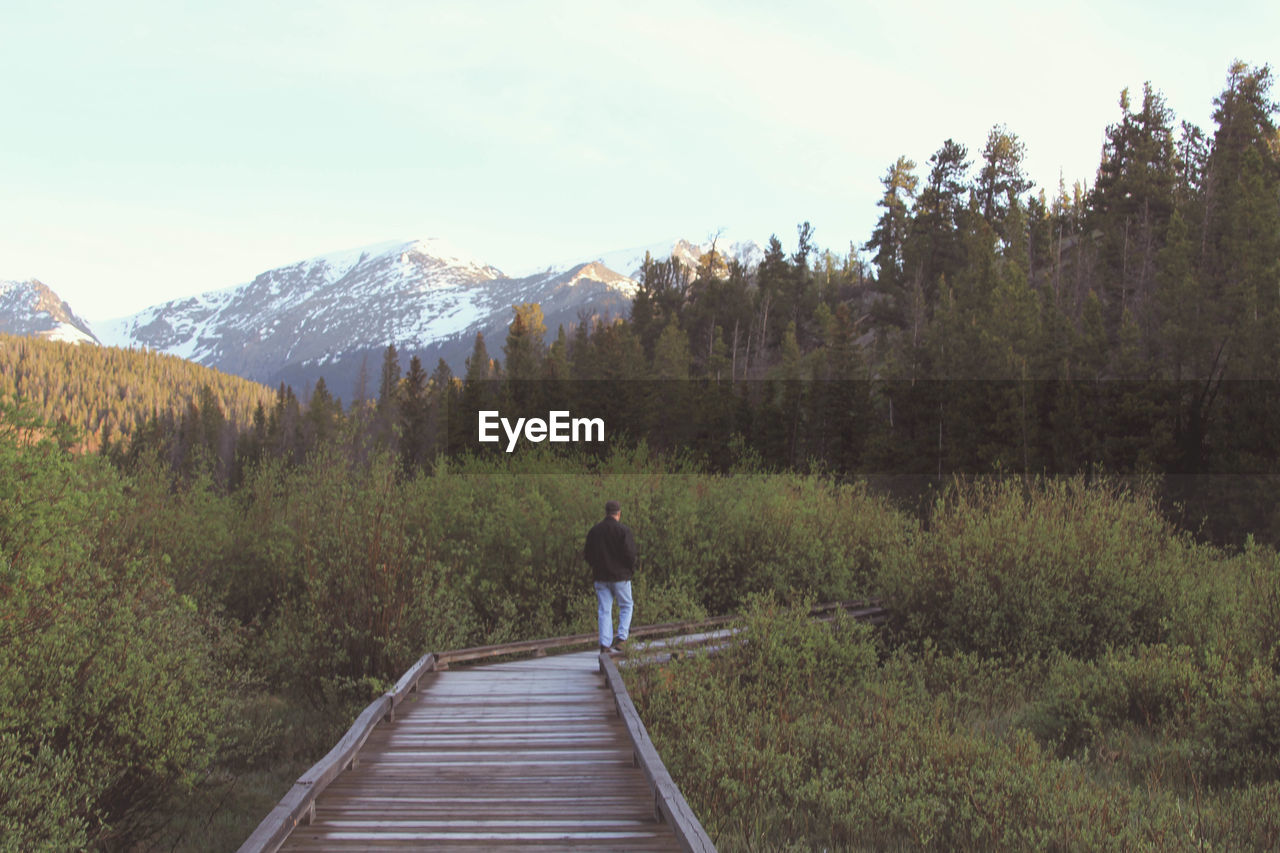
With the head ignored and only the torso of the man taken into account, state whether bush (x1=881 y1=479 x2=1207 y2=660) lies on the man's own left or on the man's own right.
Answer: on the man's own right

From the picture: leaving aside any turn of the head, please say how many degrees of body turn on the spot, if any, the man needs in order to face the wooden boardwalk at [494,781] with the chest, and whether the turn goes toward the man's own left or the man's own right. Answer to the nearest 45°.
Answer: approximately 180°

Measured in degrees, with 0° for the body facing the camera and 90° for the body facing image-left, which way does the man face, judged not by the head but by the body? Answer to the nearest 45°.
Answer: approximately 180°

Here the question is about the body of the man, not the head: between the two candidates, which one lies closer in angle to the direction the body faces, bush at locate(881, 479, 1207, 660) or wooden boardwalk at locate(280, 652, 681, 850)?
the bush

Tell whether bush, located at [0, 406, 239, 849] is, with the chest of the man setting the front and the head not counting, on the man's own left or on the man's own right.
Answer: on the man's own left
